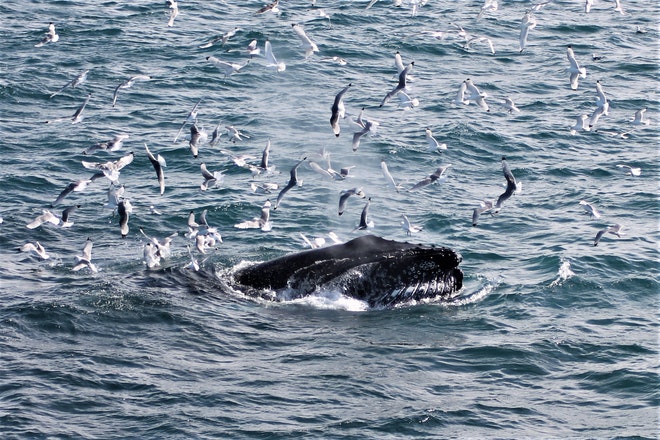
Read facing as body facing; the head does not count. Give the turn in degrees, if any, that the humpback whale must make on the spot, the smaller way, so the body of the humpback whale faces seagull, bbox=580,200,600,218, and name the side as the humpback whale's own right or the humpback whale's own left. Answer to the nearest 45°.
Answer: approximately 45° to the humpback whale's own left

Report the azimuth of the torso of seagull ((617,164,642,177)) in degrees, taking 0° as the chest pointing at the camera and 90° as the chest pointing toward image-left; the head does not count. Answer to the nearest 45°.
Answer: approximately 270°

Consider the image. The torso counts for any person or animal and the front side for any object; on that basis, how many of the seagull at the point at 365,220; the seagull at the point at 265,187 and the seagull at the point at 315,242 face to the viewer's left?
1

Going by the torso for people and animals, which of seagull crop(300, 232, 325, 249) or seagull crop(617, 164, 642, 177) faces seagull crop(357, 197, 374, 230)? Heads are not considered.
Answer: seagull crop(300, 232, 325, 249)

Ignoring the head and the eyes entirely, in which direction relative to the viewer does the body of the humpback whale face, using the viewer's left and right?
facing to the right of the viewer

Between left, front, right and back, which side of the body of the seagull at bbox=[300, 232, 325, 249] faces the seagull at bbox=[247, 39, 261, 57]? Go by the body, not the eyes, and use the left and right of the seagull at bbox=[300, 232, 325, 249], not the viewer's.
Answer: left

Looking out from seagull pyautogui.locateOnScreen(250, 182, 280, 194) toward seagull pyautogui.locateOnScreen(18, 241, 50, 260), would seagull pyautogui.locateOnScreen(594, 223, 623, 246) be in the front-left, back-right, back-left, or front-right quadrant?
back-left
